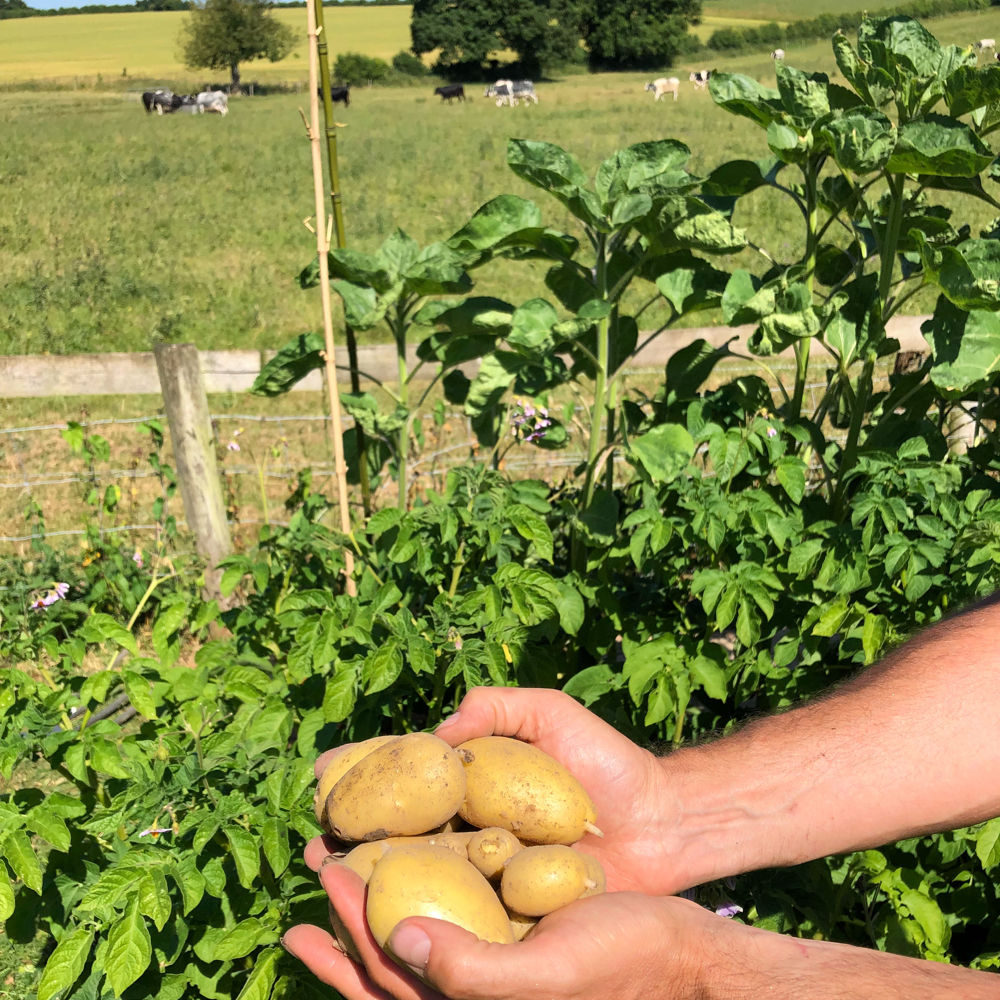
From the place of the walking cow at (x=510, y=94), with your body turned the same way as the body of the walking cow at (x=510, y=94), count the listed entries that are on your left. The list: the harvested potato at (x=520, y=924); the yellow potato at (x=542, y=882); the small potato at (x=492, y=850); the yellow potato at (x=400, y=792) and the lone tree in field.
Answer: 4

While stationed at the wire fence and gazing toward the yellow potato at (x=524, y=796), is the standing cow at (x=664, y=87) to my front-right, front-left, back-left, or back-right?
back-left

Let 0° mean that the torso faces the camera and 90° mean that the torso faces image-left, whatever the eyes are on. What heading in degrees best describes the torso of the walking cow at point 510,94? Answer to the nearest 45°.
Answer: approximately 90°

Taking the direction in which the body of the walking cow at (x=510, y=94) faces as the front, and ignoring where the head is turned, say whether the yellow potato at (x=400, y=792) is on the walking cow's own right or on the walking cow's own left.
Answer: on the walking cow's own left

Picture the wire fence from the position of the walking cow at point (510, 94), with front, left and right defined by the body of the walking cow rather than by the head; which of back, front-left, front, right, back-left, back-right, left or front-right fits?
left

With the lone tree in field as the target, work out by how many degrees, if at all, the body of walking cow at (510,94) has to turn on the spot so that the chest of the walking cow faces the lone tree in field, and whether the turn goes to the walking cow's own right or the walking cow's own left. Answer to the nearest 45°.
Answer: approximately 45° to the walking cow's own right

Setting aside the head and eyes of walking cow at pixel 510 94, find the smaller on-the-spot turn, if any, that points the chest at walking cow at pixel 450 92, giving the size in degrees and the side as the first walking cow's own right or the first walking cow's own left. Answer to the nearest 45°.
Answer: approximately 45° to the first walking cow's own right
